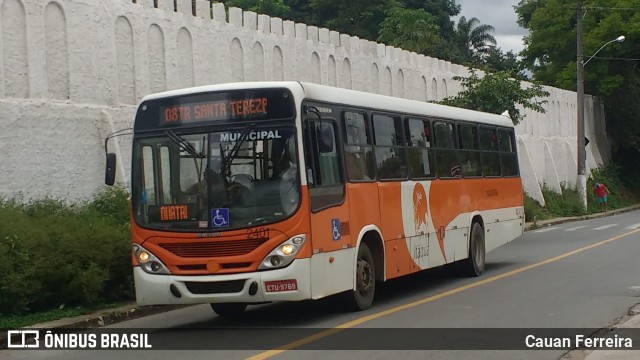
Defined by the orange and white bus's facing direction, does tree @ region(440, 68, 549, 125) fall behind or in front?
behind

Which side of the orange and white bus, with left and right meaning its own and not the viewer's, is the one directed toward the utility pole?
back
